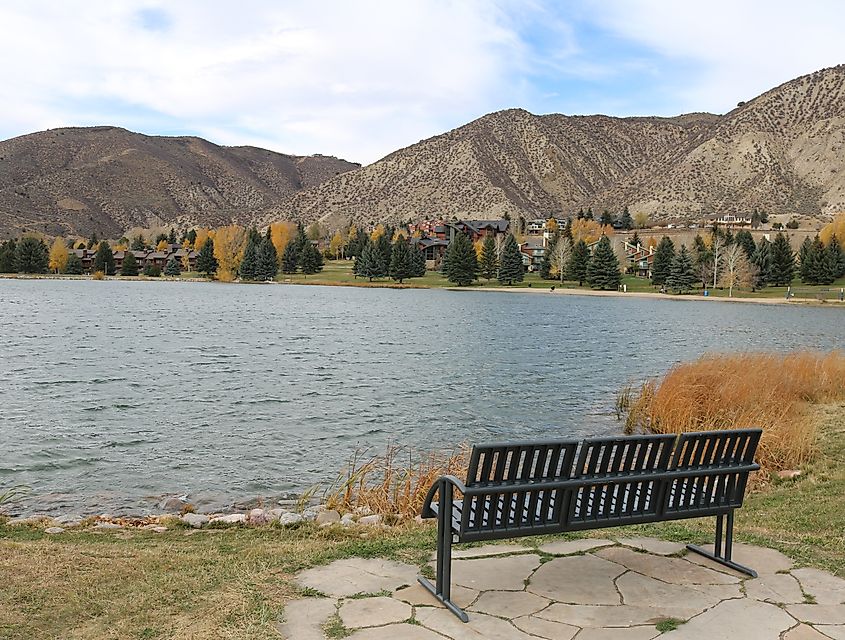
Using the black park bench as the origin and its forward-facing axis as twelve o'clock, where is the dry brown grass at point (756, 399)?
The dry brown grass is roughly at 2 o'clock from the black park bench.

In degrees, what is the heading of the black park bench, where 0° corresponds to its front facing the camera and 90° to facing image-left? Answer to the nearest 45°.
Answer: approximately 135°

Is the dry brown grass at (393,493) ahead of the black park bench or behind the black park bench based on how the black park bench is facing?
ahead
